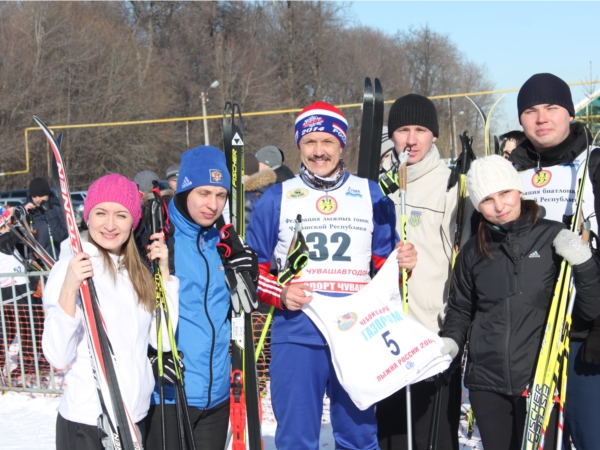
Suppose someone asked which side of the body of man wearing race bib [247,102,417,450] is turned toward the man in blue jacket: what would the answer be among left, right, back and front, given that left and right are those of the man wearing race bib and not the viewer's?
right

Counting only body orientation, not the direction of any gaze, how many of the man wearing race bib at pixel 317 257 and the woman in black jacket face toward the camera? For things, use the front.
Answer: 2

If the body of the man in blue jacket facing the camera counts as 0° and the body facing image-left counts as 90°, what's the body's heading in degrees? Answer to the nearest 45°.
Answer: approximately 315°

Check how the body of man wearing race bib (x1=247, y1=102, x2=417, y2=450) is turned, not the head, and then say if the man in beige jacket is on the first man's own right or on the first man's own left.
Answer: on the first man's own left
